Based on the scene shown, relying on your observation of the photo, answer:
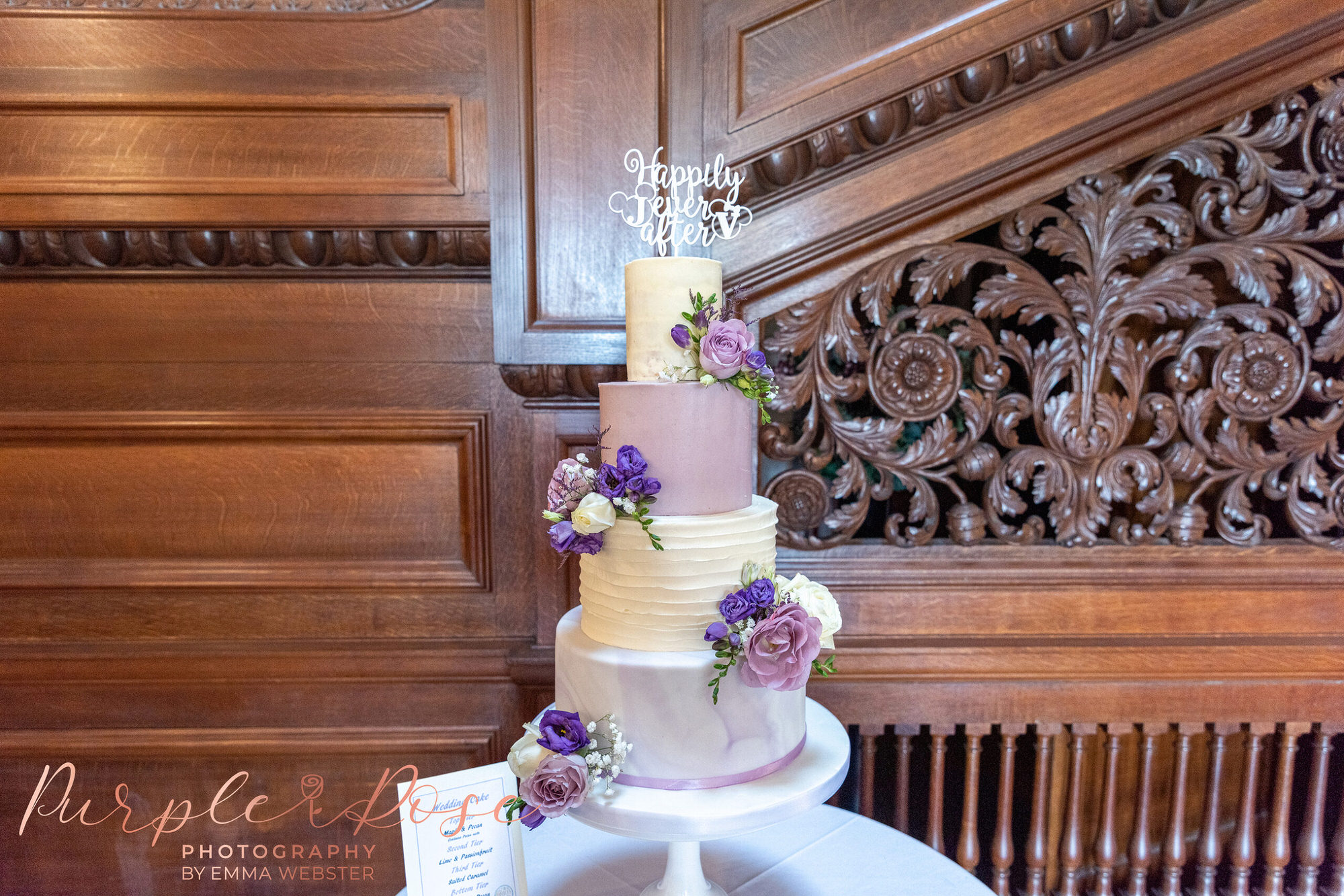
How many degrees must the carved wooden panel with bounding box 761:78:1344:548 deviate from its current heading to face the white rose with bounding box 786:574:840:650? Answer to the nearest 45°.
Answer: approximately 45° to its right

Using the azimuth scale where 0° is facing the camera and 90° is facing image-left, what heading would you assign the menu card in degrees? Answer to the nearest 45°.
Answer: approximately 0°

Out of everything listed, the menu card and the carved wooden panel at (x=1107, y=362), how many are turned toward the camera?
2

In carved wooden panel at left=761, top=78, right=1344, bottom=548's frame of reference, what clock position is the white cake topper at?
The white cake topper is roughly at 2 o'clock from the carved wooden panel.

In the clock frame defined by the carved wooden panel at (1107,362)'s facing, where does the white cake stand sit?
The white cake stand is roughly at 1 o'clock from the carved wooden panel.
